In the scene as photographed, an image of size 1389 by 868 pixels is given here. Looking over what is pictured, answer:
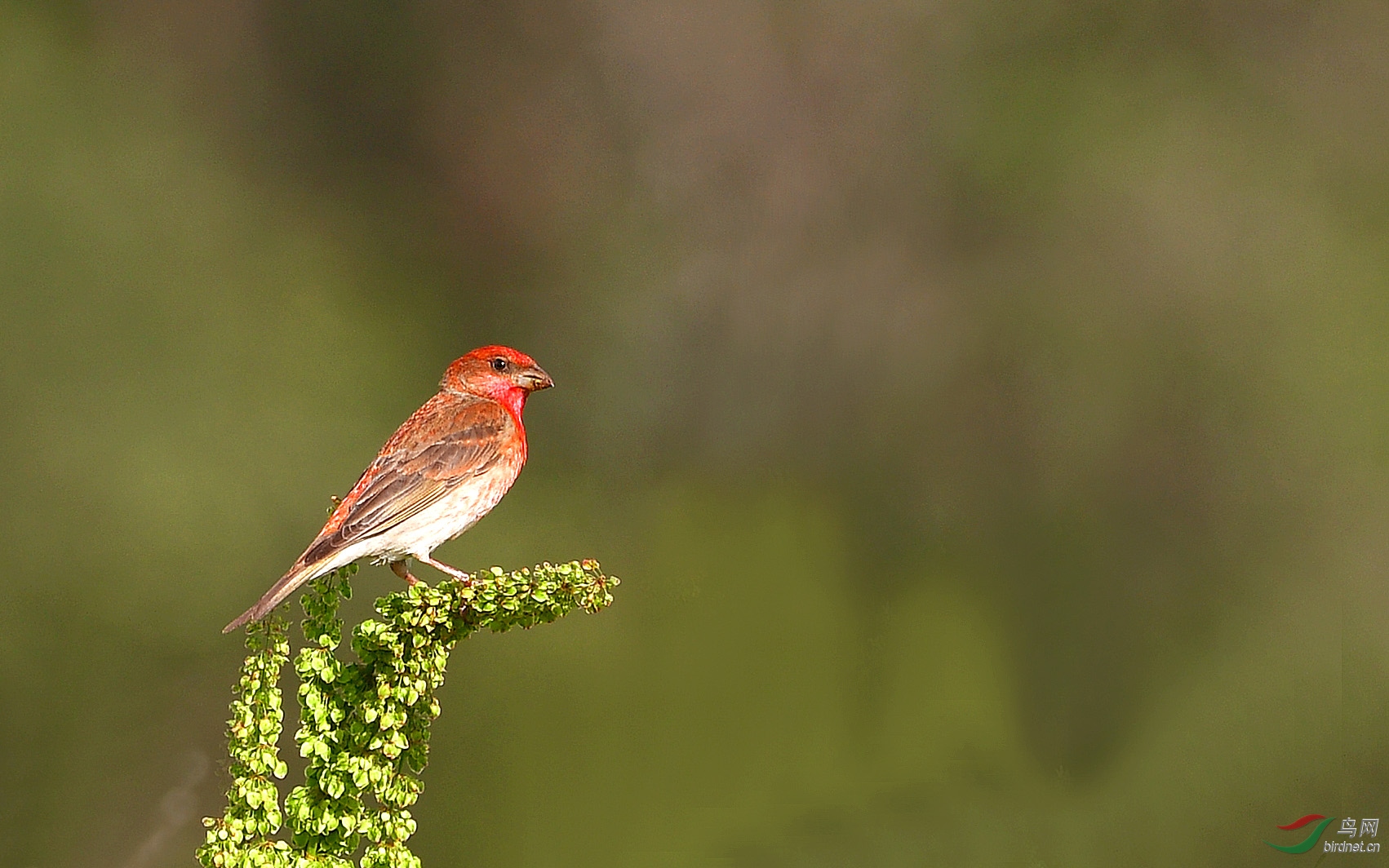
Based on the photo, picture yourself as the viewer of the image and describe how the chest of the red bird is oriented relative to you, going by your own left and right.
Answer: facing to the right of the viewer
